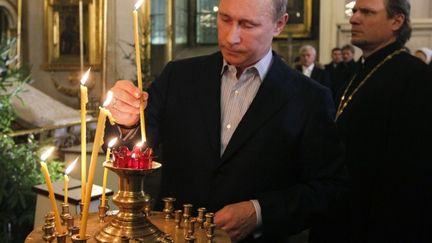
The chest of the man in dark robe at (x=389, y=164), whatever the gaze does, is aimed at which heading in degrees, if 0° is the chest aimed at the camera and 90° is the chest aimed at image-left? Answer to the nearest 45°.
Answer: approximately 90°

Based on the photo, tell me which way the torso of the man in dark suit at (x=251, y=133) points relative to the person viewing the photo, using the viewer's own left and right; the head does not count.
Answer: facing the viewer and to the left of the viewer

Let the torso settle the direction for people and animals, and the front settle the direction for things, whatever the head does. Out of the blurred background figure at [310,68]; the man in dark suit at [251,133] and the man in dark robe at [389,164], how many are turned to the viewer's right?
0

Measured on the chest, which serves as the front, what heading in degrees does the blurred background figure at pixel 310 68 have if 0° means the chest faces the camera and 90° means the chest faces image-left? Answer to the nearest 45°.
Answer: approximately 45°

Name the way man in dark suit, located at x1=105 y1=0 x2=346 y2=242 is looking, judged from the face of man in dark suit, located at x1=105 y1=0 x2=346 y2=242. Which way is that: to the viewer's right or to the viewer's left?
to the viewer's left
